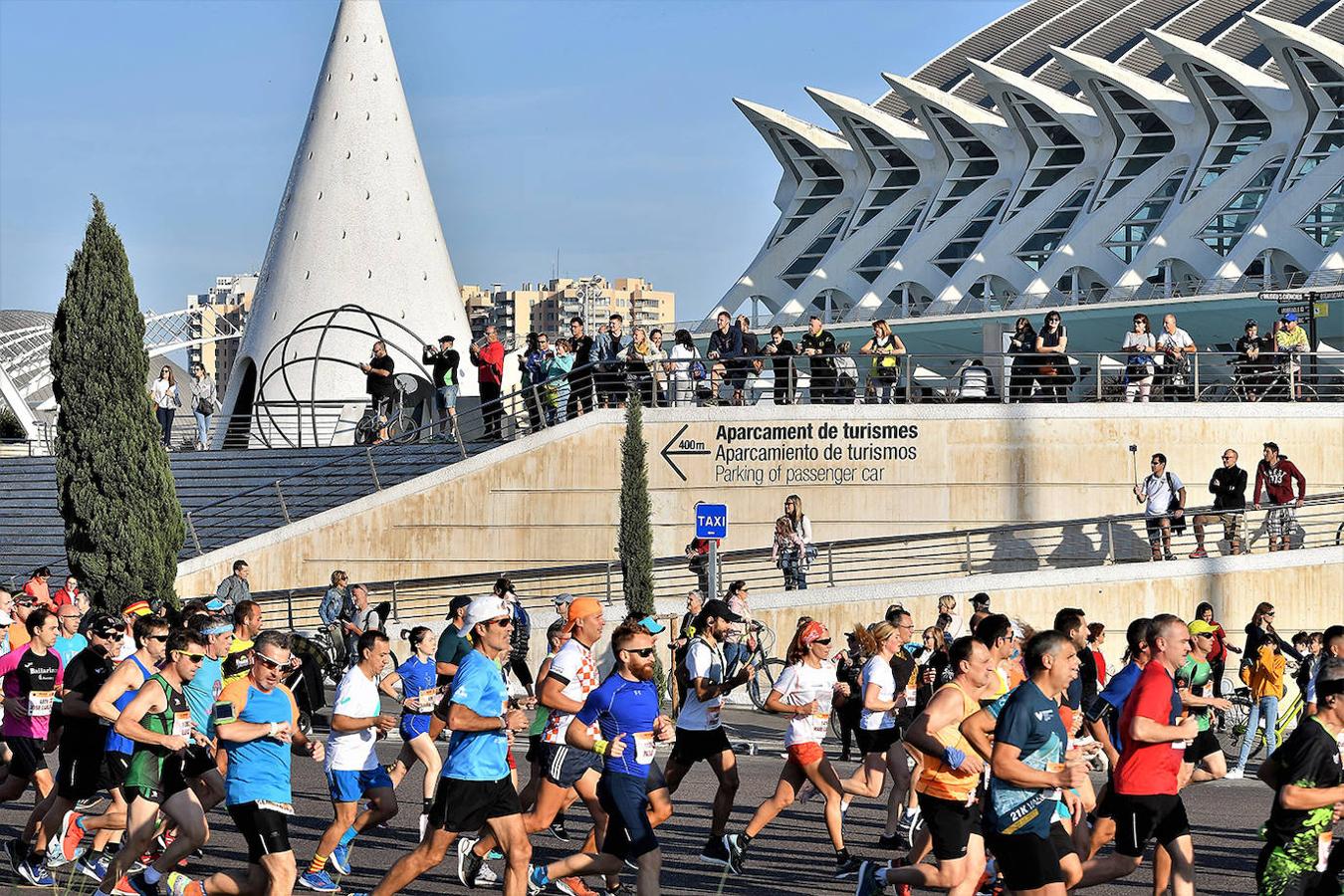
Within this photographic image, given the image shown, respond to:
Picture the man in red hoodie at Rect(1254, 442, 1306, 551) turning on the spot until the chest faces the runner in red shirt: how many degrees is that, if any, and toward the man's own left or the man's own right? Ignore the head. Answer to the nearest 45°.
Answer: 0° — they already face them

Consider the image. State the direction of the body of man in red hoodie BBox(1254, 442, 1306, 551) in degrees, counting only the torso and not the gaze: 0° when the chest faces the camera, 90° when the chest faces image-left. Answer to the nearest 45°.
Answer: approximately 0°
